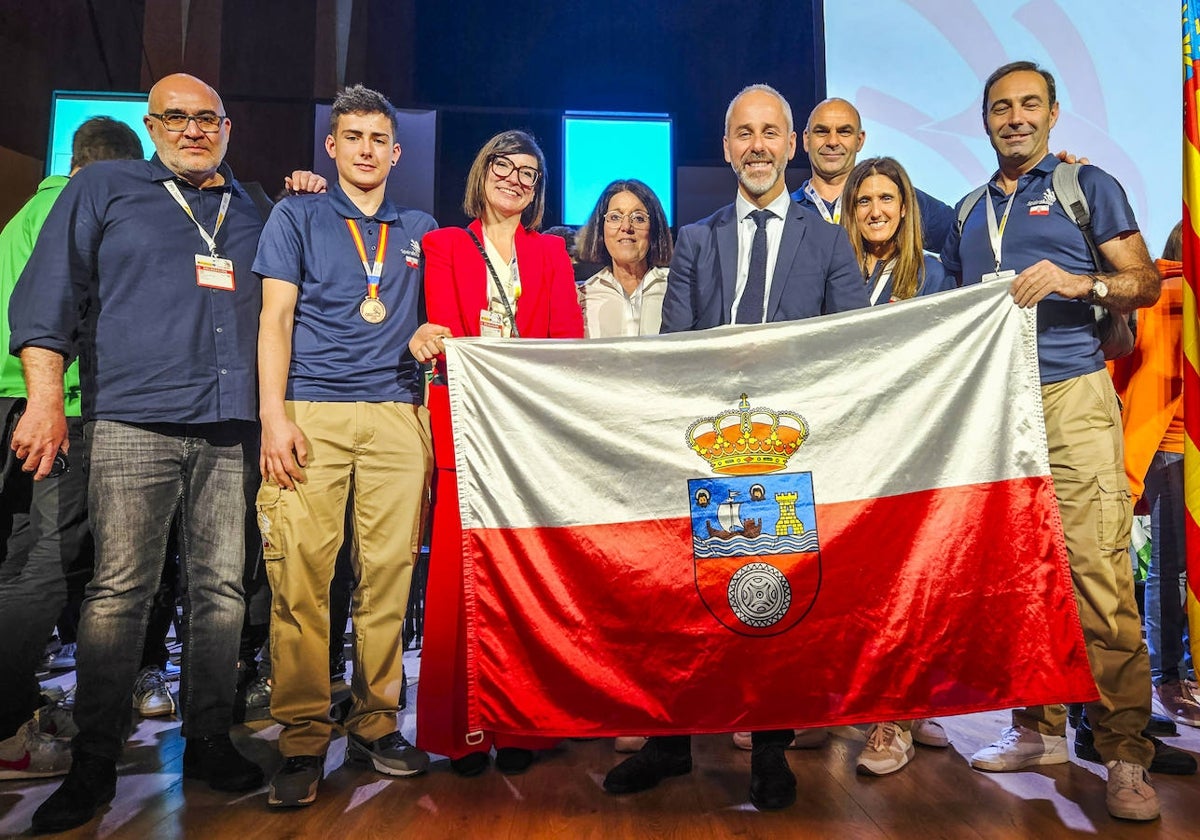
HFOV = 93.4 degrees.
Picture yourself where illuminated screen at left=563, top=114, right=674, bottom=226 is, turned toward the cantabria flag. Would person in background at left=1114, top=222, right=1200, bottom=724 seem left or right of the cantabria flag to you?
left

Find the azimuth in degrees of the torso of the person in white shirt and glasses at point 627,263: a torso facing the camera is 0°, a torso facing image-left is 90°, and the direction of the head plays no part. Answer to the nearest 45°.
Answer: approximately 0°

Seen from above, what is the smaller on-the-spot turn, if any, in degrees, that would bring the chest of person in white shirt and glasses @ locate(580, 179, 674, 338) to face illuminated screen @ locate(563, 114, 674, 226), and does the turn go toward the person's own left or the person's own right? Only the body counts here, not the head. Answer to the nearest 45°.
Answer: approximately 180°

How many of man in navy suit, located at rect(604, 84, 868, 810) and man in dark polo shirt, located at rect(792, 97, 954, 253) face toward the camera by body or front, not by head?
2
